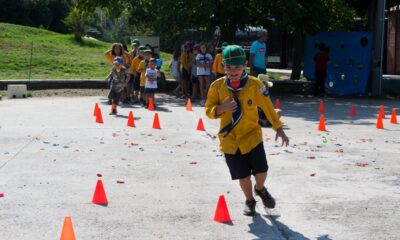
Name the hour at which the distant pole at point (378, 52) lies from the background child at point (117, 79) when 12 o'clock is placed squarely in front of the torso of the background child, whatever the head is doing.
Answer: The distant pole is roughly at 8 o'clock from the background child.

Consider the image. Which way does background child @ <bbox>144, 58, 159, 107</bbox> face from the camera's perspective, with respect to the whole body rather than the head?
toward the camera

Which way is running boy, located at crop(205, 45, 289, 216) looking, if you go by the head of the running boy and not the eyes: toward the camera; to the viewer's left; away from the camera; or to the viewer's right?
toward the camera

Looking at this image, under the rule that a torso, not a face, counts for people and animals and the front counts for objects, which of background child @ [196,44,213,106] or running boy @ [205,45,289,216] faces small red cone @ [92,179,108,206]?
the background child

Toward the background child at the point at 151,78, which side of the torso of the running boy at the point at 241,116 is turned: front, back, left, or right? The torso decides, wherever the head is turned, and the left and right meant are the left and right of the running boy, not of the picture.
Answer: back

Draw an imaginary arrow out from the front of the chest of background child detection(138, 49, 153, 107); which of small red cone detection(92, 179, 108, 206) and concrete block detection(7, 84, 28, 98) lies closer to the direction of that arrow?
the small red cone

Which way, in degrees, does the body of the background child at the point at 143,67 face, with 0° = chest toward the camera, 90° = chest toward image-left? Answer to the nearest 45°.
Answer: approximately 315°

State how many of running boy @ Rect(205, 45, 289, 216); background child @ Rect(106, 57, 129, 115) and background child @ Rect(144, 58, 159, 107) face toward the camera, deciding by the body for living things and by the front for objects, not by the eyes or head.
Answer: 3

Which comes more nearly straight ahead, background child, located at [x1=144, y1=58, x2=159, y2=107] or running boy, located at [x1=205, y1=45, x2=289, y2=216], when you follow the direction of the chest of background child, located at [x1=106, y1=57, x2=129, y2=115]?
the running boy

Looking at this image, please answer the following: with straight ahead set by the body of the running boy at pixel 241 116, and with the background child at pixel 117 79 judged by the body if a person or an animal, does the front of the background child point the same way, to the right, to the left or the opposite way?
the same way

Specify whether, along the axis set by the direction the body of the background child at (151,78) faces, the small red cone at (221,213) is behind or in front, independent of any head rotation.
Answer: in front

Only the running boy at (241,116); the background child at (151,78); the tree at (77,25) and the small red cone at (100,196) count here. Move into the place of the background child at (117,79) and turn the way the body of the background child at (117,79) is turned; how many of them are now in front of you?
2

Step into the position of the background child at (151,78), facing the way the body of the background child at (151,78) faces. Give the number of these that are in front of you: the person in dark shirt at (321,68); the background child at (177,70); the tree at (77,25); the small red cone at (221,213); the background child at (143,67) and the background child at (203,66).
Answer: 1

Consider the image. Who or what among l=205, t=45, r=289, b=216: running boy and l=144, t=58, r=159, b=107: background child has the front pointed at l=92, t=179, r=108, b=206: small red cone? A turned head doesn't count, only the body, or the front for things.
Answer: the background child

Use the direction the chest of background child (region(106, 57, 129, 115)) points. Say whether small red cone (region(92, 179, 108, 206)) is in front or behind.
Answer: in front

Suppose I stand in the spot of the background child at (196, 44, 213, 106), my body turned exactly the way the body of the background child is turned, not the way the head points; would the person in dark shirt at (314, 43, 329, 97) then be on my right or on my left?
on my left

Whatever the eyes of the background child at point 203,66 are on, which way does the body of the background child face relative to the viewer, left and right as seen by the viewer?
facing the viewer
